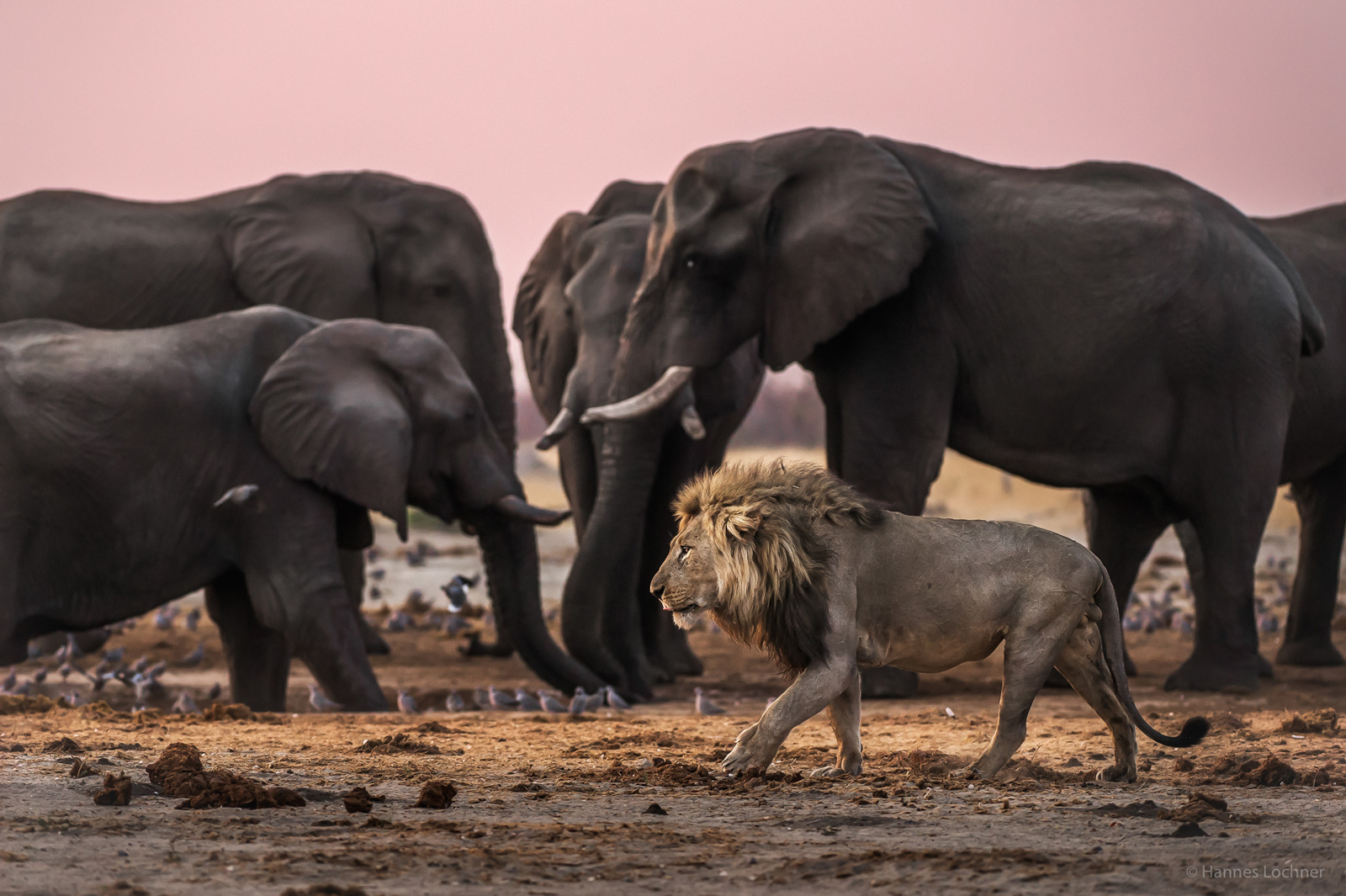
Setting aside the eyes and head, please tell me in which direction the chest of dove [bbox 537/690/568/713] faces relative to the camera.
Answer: to the viewer's left

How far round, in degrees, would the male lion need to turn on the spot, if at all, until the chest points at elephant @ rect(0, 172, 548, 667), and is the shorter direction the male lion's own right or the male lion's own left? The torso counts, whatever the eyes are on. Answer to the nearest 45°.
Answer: approximately 45° to the male lion's own right

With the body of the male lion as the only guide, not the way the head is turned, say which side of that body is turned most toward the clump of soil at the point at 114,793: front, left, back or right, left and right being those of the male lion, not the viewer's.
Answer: front

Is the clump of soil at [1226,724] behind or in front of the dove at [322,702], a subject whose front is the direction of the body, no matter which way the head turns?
behind

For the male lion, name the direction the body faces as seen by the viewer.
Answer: to the viewer's left

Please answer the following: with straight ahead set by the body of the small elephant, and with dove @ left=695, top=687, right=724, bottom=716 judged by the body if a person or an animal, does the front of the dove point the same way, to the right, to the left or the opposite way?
the opposite way

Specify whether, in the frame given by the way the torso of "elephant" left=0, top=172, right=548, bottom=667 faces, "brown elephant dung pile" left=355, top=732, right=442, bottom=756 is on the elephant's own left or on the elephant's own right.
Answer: on the elephant's own right

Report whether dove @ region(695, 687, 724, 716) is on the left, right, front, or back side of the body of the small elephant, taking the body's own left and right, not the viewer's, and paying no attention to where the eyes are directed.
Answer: front

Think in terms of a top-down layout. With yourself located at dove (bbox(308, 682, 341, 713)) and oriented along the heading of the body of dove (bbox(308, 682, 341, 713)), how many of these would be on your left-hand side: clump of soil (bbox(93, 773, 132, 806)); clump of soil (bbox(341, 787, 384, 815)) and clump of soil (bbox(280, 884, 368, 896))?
3

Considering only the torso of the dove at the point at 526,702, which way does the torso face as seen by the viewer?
to the viewer's left

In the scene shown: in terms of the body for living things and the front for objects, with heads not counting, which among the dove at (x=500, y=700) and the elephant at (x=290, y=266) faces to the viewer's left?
the dove

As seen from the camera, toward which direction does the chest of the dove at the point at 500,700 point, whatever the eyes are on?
to the viewer's left

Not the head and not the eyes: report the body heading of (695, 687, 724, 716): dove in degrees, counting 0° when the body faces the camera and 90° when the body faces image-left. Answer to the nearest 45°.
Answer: approximately 90°

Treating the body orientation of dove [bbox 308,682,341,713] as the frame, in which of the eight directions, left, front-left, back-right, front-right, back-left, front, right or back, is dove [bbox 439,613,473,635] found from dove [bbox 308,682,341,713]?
right

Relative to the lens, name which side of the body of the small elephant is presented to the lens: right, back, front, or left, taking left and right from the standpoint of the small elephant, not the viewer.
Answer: right

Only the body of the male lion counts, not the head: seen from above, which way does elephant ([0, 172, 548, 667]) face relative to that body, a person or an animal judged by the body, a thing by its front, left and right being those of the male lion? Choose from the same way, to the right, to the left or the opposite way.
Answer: the opposite way

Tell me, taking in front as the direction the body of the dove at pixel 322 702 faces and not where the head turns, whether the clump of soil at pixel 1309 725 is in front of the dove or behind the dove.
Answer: behind

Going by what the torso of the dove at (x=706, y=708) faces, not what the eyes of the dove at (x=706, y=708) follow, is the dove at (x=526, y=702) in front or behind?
in front
